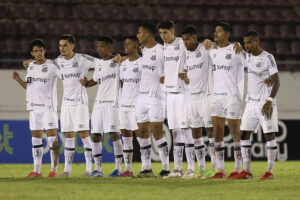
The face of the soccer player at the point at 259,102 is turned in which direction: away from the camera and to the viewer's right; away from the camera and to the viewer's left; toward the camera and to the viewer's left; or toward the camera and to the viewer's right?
toward the camera and to the viewer's left

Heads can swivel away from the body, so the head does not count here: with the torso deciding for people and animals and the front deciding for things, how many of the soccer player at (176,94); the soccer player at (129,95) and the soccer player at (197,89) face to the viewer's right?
0

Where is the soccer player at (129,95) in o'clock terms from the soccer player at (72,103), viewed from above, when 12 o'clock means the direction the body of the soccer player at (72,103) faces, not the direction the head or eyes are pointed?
the soccer player at (129,95) is roughly at 8 o'clock from the soccer player at (72,103).

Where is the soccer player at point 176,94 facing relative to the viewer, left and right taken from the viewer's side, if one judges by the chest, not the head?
facing the viewer and to the left of the viewer

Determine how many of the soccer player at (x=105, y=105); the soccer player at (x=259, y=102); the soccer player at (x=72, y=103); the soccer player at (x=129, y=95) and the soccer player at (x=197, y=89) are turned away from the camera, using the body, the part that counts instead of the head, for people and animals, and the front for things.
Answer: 0

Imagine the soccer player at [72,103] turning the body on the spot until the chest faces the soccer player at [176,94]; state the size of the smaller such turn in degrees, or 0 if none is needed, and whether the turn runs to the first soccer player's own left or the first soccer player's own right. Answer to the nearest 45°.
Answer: approximately 135° to the first soccer player's own left

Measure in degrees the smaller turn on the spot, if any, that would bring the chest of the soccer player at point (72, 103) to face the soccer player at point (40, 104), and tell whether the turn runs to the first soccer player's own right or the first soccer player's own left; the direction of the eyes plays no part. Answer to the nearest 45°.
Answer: approximately 45° to the first soccer player's own right

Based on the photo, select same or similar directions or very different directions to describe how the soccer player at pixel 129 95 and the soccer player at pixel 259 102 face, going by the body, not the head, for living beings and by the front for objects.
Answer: same or similar directions

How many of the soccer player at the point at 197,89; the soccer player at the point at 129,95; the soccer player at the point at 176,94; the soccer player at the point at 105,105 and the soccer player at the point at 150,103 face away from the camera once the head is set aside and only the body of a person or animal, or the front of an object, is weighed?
0

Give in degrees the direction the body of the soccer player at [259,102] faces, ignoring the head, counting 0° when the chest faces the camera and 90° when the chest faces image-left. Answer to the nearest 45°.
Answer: approximately 45°

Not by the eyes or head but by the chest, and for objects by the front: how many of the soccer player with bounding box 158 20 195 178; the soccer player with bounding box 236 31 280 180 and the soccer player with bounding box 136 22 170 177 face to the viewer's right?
0
